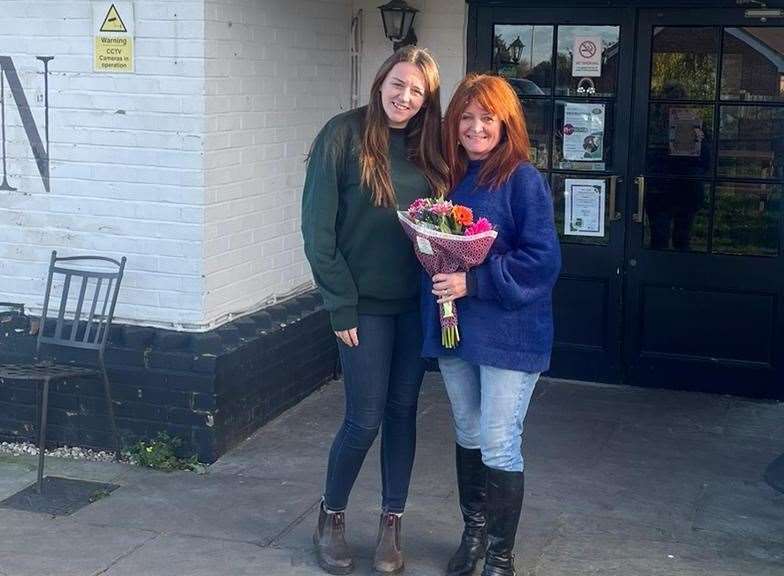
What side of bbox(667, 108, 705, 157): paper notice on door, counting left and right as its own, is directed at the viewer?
front

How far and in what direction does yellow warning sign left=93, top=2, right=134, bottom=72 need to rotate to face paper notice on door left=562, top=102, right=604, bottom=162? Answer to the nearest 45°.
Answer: approximately 90° to its left

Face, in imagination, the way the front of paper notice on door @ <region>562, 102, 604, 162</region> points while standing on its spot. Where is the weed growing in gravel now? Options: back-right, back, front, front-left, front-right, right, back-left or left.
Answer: front-right

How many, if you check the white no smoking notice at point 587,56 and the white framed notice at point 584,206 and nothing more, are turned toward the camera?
2

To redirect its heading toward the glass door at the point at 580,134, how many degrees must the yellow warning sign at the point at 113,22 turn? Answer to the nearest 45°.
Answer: approximately 90° to its left

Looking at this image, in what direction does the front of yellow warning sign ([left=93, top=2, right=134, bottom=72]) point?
toward the camera

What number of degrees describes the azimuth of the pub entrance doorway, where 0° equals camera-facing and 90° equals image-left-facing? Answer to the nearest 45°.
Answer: approximately 0°

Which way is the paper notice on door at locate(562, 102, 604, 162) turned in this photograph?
toward the camera

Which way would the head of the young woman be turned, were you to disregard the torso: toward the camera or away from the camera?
toward the camera

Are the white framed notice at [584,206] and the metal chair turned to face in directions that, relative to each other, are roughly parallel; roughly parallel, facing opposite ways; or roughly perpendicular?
roughly parallel

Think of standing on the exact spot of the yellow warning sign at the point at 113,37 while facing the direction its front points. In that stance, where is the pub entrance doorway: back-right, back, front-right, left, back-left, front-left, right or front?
left

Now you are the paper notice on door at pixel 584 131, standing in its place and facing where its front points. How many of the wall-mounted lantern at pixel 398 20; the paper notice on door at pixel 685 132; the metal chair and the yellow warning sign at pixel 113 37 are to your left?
1

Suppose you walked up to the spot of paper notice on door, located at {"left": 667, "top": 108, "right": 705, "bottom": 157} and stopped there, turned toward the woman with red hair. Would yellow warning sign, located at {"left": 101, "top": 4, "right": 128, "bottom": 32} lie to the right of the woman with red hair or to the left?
right

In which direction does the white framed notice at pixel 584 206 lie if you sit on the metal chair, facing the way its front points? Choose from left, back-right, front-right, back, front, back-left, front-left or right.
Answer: back-left
